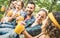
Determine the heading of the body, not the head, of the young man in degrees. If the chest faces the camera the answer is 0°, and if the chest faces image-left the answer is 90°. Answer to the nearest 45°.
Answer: approximately 45°
